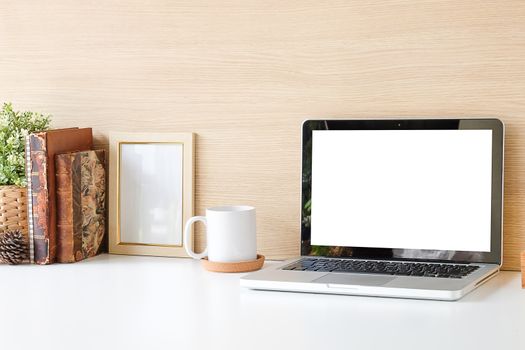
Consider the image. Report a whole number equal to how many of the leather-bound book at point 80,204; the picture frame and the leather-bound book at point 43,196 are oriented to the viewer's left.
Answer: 0

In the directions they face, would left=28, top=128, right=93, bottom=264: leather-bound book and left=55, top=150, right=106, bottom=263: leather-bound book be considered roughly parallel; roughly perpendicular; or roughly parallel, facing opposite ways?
roughly parallel

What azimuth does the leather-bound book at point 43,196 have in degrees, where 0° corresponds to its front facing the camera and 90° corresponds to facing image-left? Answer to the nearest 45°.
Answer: approximately 315°

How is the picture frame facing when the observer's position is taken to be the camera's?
facing the viewer

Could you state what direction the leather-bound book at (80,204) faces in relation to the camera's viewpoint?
facing the viewer and to the right of the viewer

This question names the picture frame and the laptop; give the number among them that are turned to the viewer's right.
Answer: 0

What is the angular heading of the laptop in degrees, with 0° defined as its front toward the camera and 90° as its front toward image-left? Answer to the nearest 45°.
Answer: approximately 45°

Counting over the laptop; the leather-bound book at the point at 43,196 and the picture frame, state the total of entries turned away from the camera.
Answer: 0
